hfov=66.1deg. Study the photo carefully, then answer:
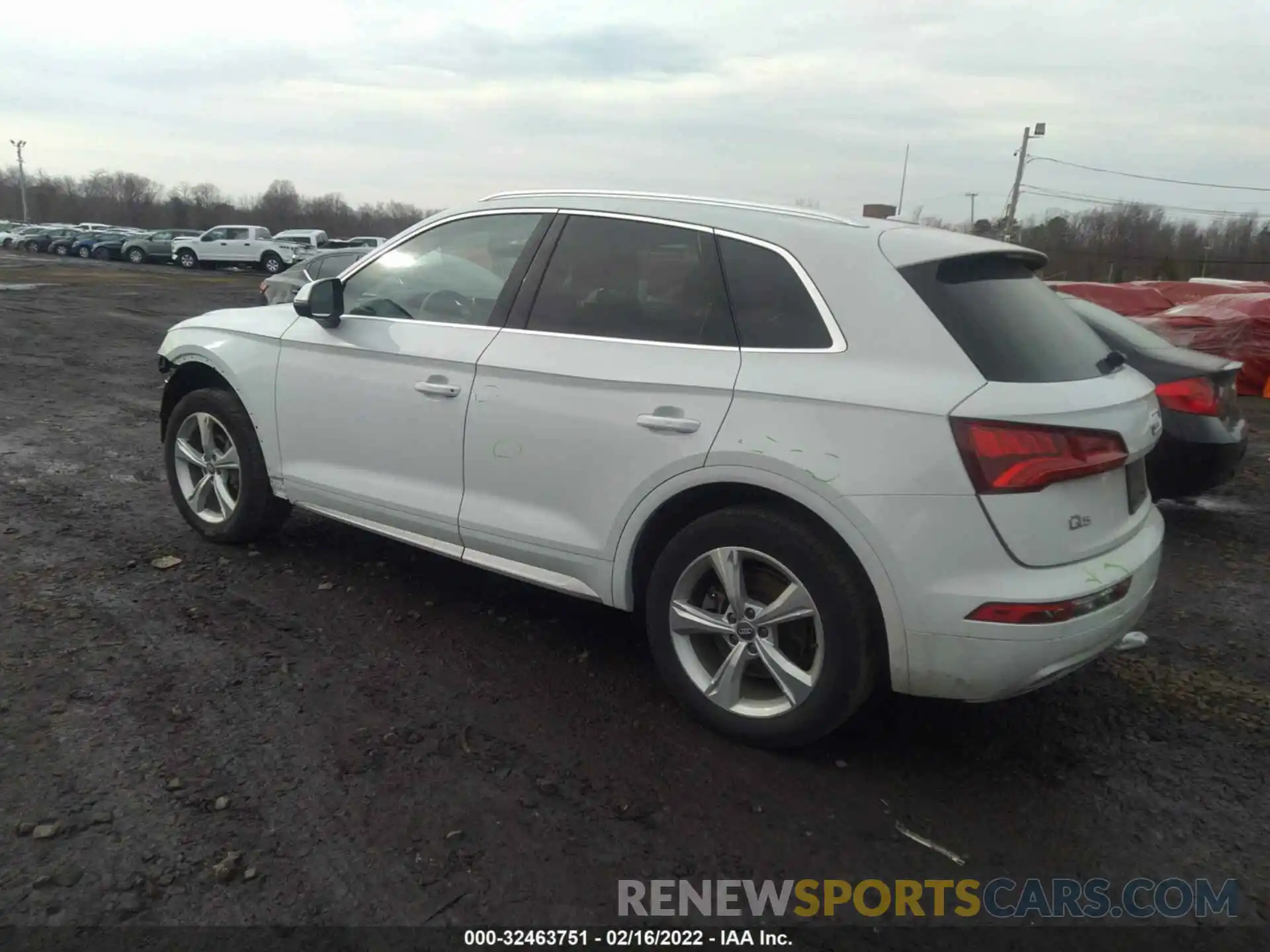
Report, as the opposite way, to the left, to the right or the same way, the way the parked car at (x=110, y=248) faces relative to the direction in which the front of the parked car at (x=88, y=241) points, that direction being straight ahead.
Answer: the same way

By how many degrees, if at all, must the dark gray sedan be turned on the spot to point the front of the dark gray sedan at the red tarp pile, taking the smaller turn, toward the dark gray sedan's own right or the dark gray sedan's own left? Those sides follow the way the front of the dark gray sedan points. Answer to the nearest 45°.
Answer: approximately 45° to the dark gray sedan's own right

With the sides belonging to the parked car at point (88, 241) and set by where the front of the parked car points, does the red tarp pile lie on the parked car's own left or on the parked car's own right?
on the parked car's own left

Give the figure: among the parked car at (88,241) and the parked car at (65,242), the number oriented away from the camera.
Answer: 0

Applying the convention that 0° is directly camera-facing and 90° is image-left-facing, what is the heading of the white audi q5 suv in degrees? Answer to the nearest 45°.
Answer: approximately 135°

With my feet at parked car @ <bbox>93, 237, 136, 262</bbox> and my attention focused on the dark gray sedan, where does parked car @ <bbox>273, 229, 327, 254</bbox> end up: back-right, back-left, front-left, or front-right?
front-left

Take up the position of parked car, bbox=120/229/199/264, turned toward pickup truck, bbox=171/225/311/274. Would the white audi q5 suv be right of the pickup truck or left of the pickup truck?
right

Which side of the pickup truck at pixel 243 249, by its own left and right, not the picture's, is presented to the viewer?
left
